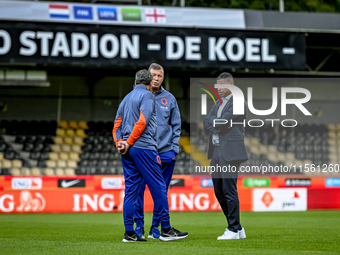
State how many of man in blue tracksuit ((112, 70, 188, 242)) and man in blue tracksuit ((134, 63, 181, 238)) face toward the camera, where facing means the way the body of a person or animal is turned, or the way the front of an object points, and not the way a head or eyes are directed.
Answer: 1

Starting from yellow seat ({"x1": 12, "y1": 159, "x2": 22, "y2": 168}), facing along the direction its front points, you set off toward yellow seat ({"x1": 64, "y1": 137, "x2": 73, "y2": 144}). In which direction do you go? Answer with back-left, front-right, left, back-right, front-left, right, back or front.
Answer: back-left

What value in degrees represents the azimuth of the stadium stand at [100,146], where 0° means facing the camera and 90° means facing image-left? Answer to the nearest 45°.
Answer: approximately 0°

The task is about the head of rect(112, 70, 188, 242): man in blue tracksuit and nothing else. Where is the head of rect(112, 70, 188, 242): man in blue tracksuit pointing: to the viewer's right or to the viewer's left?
to the viewer's right

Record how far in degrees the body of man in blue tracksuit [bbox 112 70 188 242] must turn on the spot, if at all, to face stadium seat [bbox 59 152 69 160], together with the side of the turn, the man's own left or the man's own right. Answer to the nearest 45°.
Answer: approximately 45° to the man's own left

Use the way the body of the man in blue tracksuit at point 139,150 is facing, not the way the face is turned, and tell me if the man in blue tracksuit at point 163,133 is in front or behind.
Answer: in front

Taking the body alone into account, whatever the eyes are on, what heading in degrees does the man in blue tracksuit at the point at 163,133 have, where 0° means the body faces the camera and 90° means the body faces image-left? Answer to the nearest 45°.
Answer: approximately 0°

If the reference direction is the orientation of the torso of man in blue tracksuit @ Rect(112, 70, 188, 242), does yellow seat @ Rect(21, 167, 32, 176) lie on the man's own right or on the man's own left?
on the man's own left

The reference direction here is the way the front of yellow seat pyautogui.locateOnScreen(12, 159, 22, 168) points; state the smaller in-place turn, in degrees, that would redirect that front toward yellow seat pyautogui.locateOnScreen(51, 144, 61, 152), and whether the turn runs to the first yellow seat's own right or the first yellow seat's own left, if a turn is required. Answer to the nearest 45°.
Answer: approximately 135° to the first yellow seat's own left
